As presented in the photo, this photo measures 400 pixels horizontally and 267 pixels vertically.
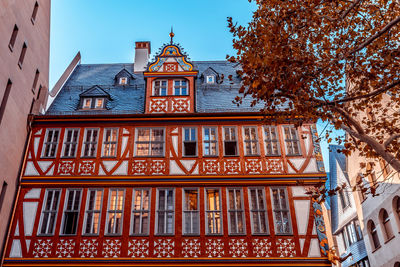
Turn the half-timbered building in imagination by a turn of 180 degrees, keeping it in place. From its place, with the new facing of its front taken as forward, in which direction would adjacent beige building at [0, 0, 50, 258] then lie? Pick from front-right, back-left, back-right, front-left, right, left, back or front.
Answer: left

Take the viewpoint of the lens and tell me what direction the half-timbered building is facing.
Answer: facing the viewer
